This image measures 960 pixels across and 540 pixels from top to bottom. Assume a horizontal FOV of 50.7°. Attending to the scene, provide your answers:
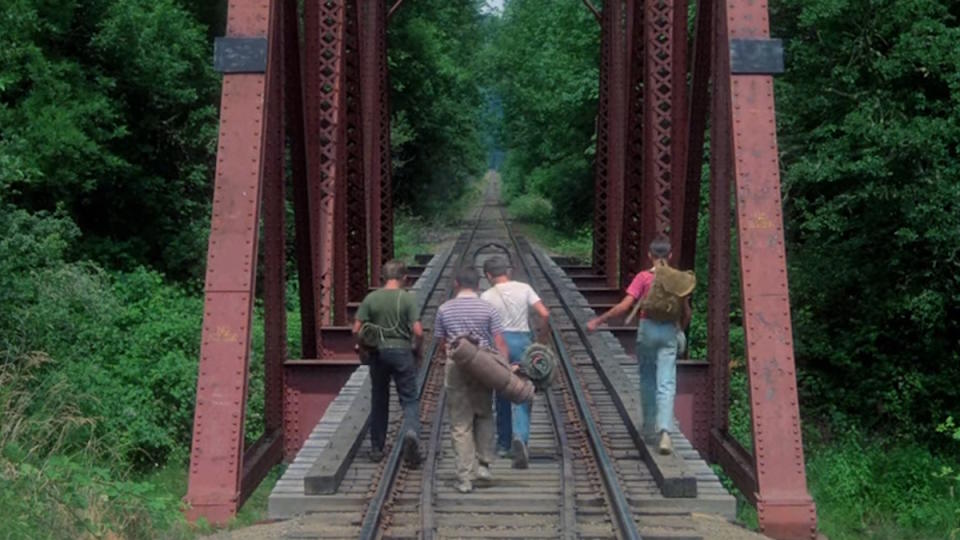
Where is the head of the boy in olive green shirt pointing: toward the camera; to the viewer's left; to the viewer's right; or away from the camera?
away from the camera

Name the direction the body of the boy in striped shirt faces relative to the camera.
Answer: away from the camera

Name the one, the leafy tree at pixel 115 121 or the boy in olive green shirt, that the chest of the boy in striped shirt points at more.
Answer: the leafy tree

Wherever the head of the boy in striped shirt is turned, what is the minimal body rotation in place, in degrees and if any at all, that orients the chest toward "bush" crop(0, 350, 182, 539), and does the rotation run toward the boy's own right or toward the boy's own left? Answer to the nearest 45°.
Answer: approximately 90° to the boy's own left

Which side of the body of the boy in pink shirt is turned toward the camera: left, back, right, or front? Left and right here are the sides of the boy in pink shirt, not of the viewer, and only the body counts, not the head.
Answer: back

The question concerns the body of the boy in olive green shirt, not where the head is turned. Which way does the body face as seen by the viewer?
away from the camera

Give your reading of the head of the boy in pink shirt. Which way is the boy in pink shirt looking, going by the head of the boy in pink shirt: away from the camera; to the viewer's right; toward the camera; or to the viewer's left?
away from the camera

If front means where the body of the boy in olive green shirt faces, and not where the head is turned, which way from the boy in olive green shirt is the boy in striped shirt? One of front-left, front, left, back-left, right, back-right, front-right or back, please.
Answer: back-right

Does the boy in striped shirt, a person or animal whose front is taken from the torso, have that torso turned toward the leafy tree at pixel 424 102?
yes
